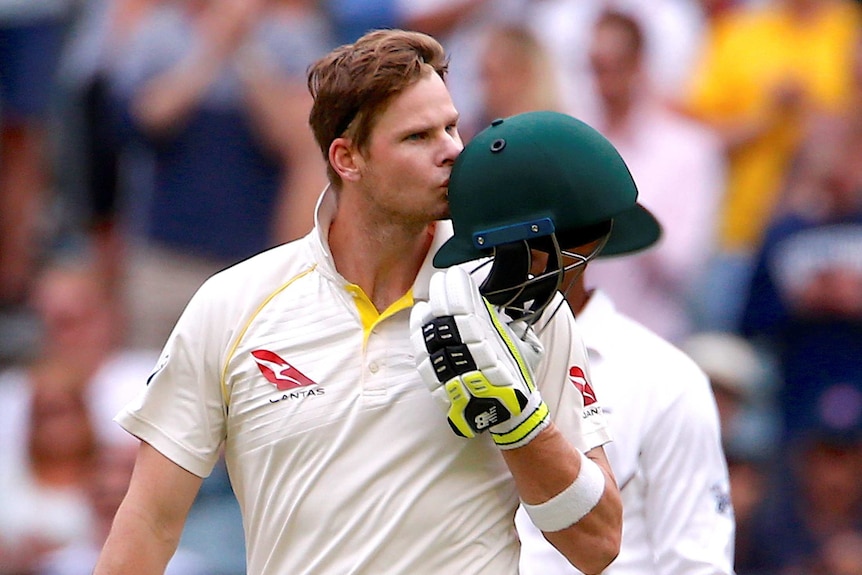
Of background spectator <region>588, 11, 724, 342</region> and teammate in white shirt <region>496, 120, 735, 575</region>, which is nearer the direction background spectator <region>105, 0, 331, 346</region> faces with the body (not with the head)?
the teammate in white shirt

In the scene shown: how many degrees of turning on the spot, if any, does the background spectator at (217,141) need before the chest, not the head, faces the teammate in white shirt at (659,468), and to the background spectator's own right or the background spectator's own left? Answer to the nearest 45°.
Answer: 0° — they already face them

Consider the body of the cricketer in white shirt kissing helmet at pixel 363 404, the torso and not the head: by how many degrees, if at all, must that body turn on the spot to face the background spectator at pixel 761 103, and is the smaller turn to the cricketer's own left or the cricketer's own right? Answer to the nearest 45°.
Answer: approximately 135° to the cricketer's own left

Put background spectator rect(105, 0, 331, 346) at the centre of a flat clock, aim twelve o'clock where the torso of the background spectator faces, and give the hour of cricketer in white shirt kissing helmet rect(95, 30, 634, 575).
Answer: The cricketer in white shirt kissing helmet is roughly at 12 o'clock from the background spectator.

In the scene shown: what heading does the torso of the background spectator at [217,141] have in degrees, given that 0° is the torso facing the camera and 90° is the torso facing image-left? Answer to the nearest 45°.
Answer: approximately 0°

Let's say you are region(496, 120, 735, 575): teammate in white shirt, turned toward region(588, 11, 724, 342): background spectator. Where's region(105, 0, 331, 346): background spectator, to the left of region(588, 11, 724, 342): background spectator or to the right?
left

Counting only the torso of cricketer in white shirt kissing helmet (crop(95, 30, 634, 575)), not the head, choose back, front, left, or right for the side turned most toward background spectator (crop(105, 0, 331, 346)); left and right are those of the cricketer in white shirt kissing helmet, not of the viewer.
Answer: back

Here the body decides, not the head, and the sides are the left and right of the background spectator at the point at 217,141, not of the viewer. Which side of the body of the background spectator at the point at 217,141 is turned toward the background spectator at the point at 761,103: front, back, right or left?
left

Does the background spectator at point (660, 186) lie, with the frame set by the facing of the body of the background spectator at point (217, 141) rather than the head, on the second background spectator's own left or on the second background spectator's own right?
on the second background spectator's own left

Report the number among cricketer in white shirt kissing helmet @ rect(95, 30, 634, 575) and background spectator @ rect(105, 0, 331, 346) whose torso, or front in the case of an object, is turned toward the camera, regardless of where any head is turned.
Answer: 2
